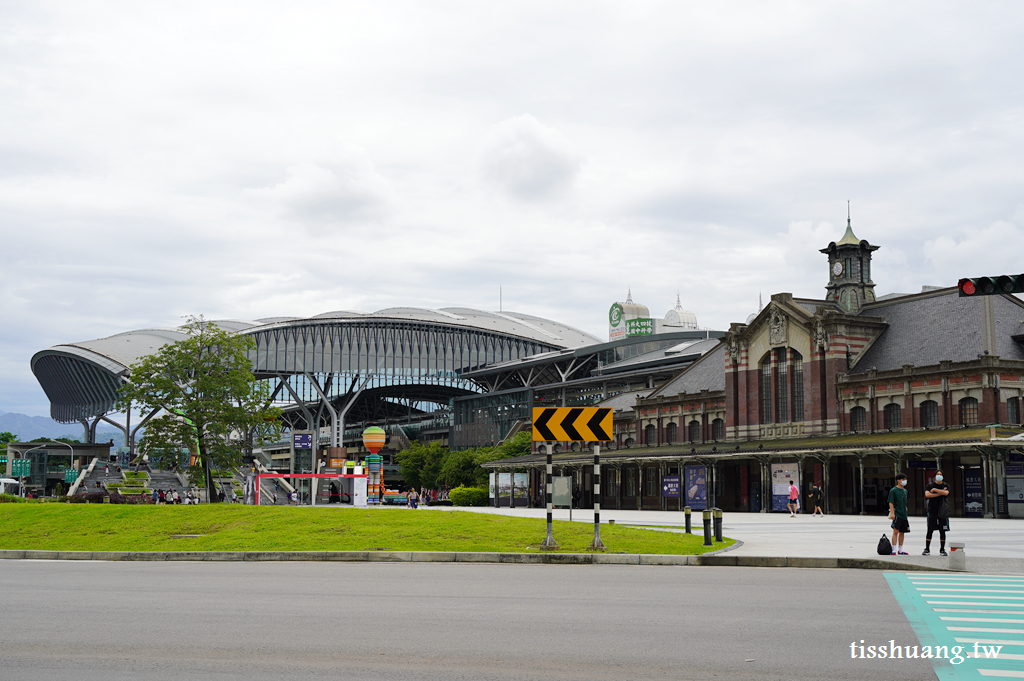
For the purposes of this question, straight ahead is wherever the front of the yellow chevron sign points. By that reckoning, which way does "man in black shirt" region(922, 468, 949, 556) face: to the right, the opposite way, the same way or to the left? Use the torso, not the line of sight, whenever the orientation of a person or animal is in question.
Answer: the same way

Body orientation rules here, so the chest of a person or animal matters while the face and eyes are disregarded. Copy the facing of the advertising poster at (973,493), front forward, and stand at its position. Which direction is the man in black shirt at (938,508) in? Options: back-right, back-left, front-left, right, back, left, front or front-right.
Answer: front

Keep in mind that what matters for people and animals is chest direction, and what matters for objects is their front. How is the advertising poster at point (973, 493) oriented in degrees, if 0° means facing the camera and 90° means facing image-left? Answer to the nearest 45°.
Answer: approximately 0°

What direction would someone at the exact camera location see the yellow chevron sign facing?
facing the viewer

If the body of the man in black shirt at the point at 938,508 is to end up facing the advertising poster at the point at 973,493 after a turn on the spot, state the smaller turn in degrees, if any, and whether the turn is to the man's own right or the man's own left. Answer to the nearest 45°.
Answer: approximately 180°

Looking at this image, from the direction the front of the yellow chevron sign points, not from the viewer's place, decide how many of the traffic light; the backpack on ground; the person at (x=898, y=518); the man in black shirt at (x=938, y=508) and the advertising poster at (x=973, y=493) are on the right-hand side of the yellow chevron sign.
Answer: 0

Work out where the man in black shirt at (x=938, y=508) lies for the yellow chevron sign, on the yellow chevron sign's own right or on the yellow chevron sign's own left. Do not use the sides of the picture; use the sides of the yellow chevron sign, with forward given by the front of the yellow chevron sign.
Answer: on the yellow chevron sign's own left

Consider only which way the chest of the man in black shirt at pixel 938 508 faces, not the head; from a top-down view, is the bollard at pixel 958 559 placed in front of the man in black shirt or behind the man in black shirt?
in front

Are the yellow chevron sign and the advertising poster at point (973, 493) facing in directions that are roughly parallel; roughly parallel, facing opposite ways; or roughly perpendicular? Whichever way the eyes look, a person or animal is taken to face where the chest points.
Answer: roughly parallel

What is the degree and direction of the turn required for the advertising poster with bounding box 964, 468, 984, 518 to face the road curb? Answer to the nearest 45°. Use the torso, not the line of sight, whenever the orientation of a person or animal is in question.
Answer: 0° — it already faces it

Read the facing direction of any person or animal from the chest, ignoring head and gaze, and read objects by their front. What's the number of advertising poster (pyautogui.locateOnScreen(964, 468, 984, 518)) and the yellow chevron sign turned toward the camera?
2

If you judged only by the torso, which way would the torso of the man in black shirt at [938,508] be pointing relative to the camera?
toward the camera

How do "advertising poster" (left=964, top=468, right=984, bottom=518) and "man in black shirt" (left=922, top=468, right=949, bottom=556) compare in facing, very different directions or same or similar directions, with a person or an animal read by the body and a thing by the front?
same or similar directions

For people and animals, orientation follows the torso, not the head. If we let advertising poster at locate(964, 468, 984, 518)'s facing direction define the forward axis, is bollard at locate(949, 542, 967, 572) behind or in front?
in front

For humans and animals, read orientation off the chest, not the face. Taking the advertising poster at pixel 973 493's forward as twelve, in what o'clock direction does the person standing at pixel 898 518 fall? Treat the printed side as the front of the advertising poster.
The person standing is roughly at 12 o'clock from the advertising poster.

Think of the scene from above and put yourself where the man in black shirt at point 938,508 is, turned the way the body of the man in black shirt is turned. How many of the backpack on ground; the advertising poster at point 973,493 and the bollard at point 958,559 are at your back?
1

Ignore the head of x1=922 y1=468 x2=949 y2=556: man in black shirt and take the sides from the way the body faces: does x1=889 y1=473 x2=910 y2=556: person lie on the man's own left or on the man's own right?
on the man's own right
